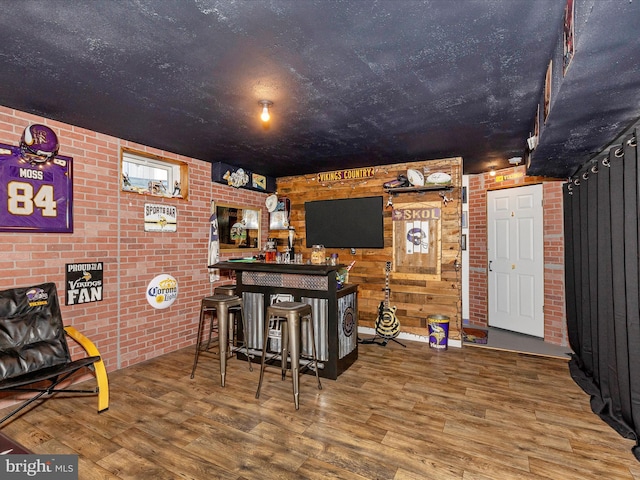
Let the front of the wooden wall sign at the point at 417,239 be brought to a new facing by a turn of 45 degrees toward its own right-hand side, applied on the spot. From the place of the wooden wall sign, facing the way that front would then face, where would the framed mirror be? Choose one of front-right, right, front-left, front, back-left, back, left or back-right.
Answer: front-right

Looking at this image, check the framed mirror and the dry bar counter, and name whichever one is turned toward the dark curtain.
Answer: the framed mirror

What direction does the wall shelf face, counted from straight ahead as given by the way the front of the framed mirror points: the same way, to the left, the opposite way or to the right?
to the right

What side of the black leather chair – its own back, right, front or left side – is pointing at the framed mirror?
left

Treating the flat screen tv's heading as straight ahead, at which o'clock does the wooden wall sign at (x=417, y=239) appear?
The wooden wall sign is roughly at 8 o'clock from the flat screen tv.

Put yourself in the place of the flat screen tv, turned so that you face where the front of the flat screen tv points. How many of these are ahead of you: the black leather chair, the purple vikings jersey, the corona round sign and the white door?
3

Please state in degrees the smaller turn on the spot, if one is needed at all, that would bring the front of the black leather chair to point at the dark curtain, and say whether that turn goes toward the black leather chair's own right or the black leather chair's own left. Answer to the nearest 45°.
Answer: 0° — it already faces it

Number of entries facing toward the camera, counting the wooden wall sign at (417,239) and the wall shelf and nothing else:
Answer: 2

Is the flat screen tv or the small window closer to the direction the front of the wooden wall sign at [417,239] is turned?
the small window

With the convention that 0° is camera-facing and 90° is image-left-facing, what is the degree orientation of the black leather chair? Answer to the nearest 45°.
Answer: approximately 315°

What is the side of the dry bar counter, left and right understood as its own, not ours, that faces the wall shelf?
back

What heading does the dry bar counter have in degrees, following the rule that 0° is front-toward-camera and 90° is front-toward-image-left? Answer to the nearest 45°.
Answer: approximately 45°

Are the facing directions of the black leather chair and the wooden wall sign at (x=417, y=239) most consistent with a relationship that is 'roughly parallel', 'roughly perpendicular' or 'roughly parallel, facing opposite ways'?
roughly perpendicular

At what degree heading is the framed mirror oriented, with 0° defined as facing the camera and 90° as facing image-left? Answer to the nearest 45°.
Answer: approximately 315°

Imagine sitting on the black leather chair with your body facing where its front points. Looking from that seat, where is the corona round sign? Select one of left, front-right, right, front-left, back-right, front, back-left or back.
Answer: left
